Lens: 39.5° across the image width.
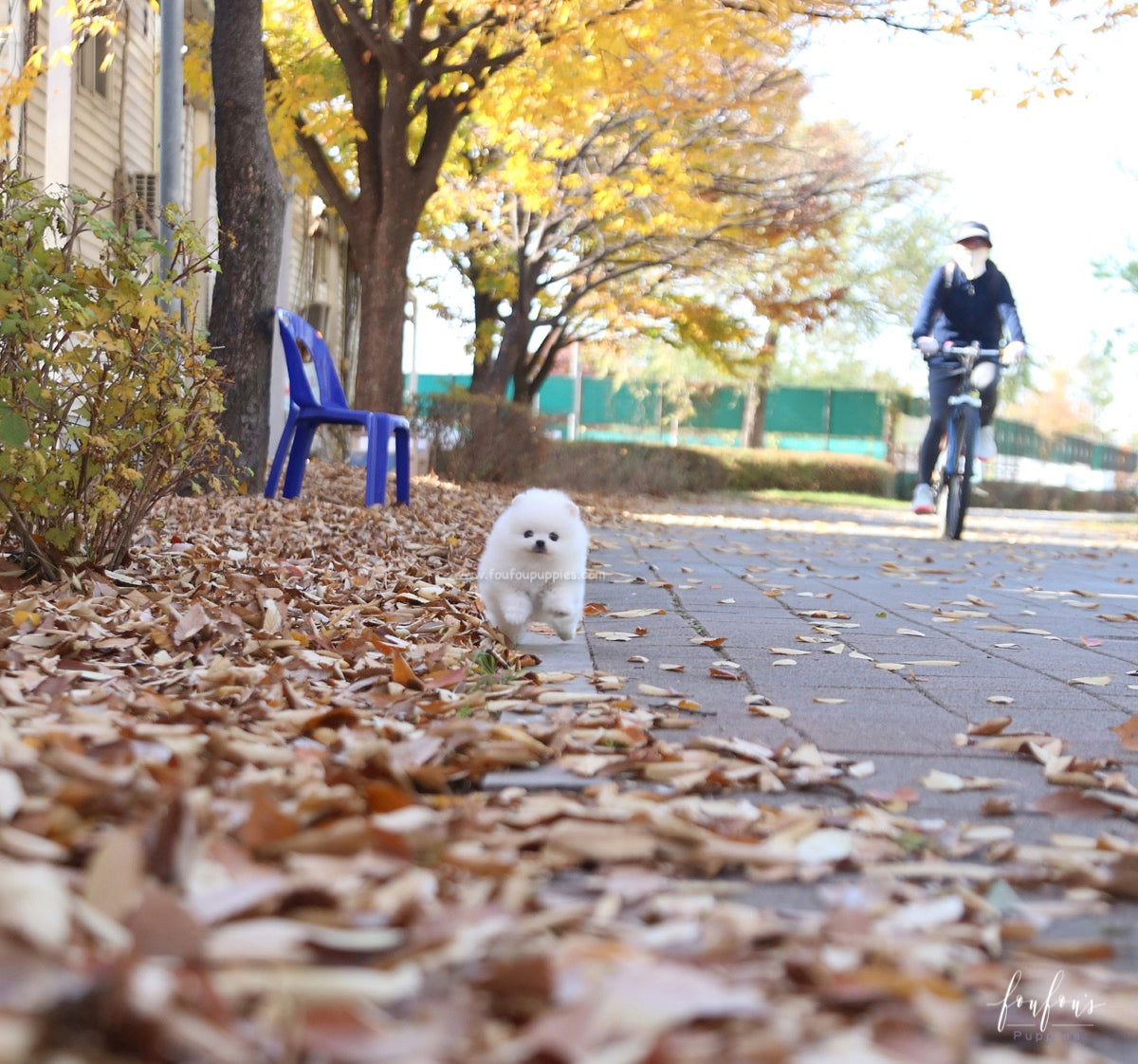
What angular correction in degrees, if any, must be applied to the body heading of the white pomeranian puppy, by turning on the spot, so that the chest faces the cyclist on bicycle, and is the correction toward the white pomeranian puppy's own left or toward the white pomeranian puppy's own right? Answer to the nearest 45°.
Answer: approximately 135° to the white pomeranian puppy's own left

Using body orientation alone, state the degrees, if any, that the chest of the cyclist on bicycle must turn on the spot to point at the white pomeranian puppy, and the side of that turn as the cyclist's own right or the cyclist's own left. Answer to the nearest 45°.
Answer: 0° — they already face it

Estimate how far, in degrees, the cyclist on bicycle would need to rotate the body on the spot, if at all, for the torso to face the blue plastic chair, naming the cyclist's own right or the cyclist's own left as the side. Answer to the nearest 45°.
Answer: approximately 45° to the cyclist's own right

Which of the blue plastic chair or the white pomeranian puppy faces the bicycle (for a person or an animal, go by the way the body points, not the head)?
the blue plastic chair

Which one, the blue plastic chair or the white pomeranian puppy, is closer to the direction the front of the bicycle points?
the white pomeranian puppy

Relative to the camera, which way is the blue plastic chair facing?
to the viewer's right

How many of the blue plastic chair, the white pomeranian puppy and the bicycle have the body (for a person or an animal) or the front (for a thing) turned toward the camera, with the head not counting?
2

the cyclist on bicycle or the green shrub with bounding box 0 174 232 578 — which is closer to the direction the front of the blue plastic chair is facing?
the cyclist on bicycle

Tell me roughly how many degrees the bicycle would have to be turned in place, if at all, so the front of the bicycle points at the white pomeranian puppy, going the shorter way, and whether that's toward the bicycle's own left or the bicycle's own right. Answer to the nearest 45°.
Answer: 0° — it already faces it

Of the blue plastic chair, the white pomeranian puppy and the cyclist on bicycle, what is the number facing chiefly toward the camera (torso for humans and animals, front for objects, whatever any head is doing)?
2

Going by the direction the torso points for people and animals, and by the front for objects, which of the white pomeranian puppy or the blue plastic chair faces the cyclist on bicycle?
the blue plastic chair

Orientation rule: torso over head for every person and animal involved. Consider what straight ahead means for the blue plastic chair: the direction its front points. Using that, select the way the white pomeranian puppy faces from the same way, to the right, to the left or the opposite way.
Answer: to the right
